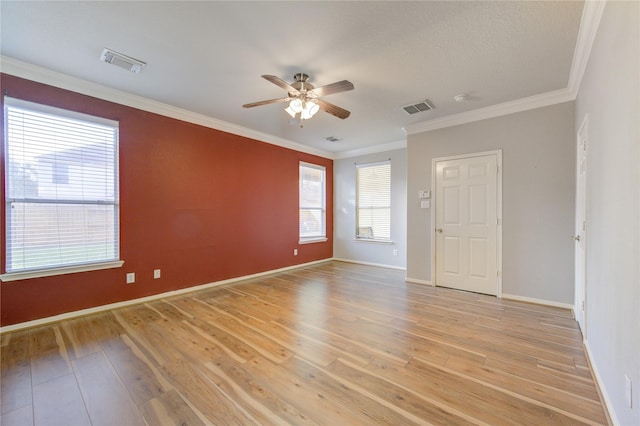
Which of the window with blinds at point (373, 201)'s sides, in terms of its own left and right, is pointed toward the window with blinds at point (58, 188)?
front

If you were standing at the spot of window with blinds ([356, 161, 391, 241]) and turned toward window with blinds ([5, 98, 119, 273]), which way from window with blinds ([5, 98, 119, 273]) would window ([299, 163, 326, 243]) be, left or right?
right

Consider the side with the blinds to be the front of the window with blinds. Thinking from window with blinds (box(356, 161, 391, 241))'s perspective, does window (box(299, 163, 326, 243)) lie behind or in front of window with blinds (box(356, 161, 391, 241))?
in front

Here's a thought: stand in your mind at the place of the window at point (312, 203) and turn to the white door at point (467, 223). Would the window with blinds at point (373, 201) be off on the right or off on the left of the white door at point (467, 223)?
left

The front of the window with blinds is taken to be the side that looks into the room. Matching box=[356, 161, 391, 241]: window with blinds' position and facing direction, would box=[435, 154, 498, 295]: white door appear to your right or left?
on your left

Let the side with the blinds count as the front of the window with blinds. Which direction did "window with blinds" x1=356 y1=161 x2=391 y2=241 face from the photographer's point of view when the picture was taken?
facing the viewer and to the left of the viewer

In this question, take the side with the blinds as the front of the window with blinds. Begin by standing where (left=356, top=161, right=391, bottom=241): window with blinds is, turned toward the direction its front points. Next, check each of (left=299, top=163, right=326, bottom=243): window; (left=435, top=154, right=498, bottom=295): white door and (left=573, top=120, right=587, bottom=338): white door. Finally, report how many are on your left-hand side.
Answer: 2

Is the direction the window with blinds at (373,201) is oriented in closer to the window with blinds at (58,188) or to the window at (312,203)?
the window with blinds

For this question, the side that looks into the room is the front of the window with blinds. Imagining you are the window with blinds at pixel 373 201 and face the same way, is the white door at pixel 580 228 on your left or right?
on your left
